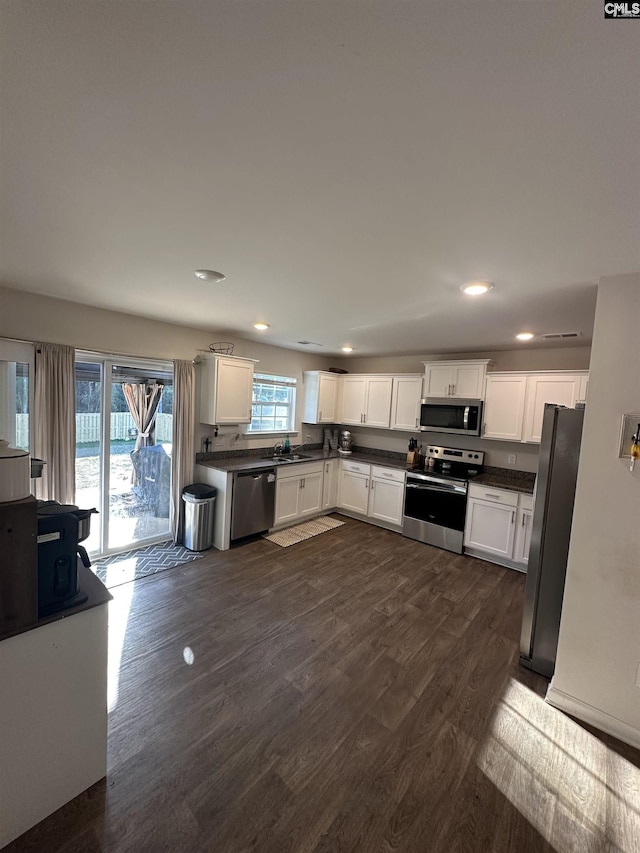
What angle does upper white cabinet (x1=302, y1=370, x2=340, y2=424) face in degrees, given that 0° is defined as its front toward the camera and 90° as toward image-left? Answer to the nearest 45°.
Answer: approximately 315°

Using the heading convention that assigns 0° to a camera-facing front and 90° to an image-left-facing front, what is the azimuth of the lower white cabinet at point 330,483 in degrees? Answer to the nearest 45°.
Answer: approximately 315°

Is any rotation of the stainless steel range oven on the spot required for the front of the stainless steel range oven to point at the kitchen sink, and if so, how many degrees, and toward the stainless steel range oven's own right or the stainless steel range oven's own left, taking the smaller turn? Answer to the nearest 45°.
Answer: approximately 45° to the stainless steel range oven's own right

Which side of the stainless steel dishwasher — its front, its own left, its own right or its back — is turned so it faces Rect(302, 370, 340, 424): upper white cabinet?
left

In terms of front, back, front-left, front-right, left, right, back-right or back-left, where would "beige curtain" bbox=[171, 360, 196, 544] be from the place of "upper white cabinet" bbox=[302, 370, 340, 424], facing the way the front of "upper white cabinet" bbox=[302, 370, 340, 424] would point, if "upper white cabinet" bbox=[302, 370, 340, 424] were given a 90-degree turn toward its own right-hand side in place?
front

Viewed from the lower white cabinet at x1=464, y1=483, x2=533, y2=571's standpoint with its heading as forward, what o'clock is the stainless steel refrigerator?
The stainless steel refrigerator is roughly at 10 o'clock from the lower white cabinet.
